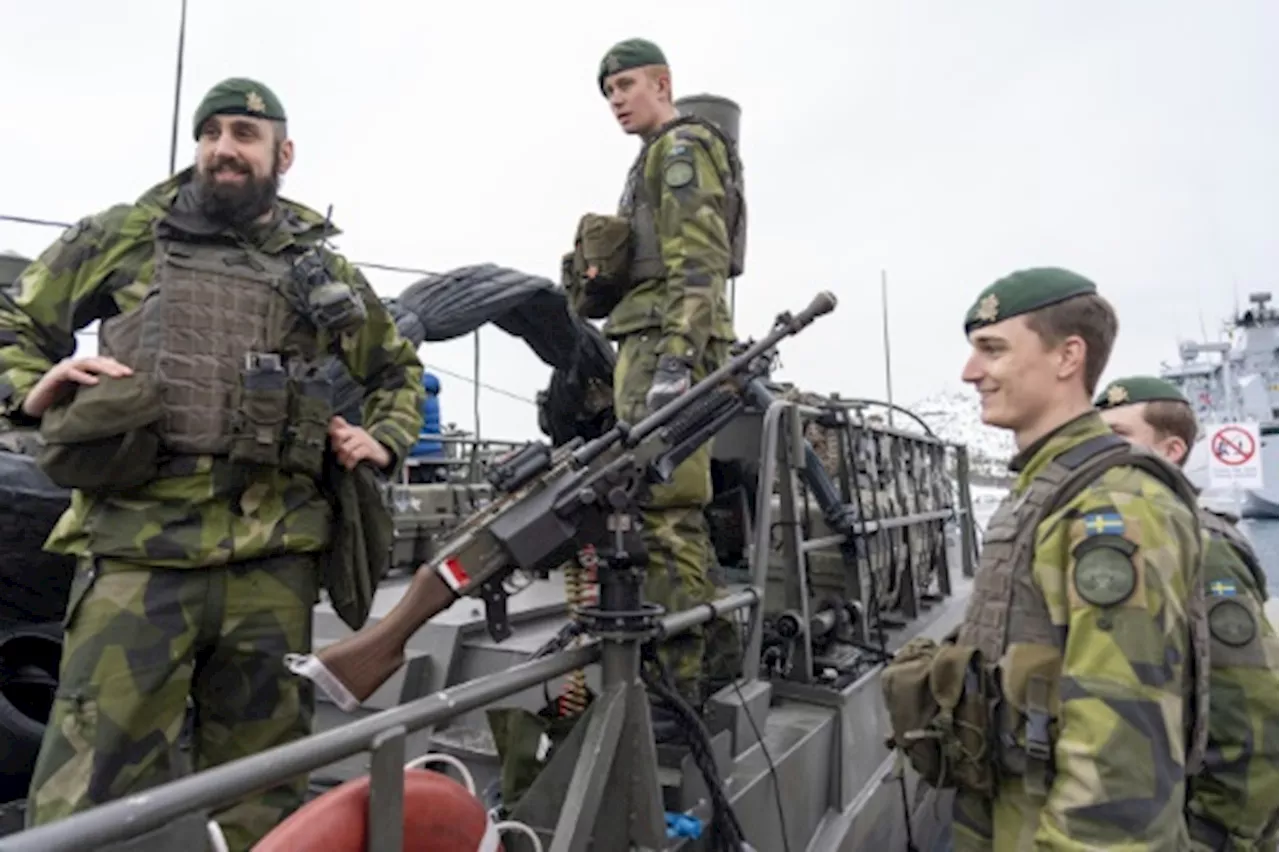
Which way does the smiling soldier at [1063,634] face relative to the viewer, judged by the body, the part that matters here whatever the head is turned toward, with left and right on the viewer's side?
facing to the left of the viewer

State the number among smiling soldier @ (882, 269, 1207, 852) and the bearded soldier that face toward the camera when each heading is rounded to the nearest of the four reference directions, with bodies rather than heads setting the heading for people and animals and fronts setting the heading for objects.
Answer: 1

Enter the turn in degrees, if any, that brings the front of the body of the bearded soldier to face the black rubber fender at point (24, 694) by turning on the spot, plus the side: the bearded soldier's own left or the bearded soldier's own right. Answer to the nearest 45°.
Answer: approximately 135° to the bearded soldier's own right

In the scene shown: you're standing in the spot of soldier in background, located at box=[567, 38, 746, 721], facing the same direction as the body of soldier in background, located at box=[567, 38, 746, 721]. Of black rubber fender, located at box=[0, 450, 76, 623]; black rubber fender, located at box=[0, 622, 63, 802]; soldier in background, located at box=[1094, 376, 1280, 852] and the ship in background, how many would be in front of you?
2

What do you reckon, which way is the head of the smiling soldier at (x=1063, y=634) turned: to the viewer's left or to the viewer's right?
to the viewer's left

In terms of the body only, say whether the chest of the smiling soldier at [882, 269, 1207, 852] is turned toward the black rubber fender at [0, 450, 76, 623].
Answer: yes

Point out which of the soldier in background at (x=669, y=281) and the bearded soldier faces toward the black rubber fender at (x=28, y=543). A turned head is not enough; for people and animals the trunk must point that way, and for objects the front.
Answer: the soldier in background

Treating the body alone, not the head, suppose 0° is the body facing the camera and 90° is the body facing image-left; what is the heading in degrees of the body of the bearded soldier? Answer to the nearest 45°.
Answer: approximately 0°

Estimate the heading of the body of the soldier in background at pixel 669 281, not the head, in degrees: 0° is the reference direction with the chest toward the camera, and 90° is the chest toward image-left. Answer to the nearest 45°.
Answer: approximately 90°

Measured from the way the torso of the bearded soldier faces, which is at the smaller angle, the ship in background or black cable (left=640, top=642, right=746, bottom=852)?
the black cable
